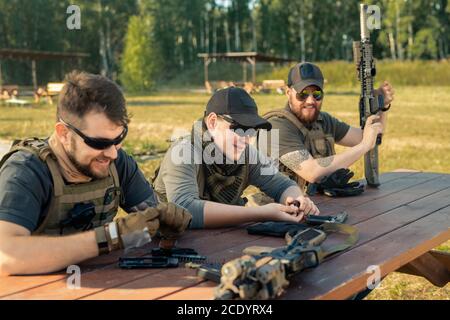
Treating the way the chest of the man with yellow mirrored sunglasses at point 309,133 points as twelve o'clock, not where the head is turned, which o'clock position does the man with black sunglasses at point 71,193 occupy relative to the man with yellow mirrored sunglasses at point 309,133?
the man with black sunglasses at point 71,193 is roughly at 2 o'clock from the man with yellow mirrored sunglasses at point 309,133.

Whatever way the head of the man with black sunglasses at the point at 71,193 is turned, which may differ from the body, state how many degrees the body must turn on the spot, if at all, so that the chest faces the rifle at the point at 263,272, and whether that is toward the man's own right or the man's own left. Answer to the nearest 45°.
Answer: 0° — they already face it

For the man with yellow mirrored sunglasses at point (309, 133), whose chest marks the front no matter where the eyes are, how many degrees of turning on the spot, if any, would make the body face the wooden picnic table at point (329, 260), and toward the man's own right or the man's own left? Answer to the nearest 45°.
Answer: approximately 45° to the man's own right

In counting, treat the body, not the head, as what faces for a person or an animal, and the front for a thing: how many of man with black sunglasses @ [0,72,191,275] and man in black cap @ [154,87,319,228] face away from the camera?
0

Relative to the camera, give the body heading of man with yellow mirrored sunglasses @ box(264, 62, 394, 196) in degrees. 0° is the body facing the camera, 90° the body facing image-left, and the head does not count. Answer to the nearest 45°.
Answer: approximately 315°

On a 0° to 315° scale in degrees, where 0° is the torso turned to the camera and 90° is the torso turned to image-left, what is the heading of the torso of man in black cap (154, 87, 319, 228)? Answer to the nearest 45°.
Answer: approximately 315°

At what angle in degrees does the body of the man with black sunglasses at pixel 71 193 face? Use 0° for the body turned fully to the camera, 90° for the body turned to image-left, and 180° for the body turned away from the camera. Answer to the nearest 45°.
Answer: approximately 315°

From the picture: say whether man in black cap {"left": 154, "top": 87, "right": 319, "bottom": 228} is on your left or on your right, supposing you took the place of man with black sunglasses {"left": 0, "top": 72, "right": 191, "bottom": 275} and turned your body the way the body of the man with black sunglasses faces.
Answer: on your left

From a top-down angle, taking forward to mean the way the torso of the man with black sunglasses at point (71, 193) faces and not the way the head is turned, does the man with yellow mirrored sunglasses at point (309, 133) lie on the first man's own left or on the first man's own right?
on the first man's own left

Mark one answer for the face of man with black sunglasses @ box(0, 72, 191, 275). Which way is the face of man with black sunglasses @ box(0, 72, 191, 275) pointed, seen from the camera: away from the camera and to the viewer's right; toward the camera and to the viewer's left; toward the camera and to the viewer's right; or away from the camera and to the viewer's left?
toward the camera and to the viewer's right
